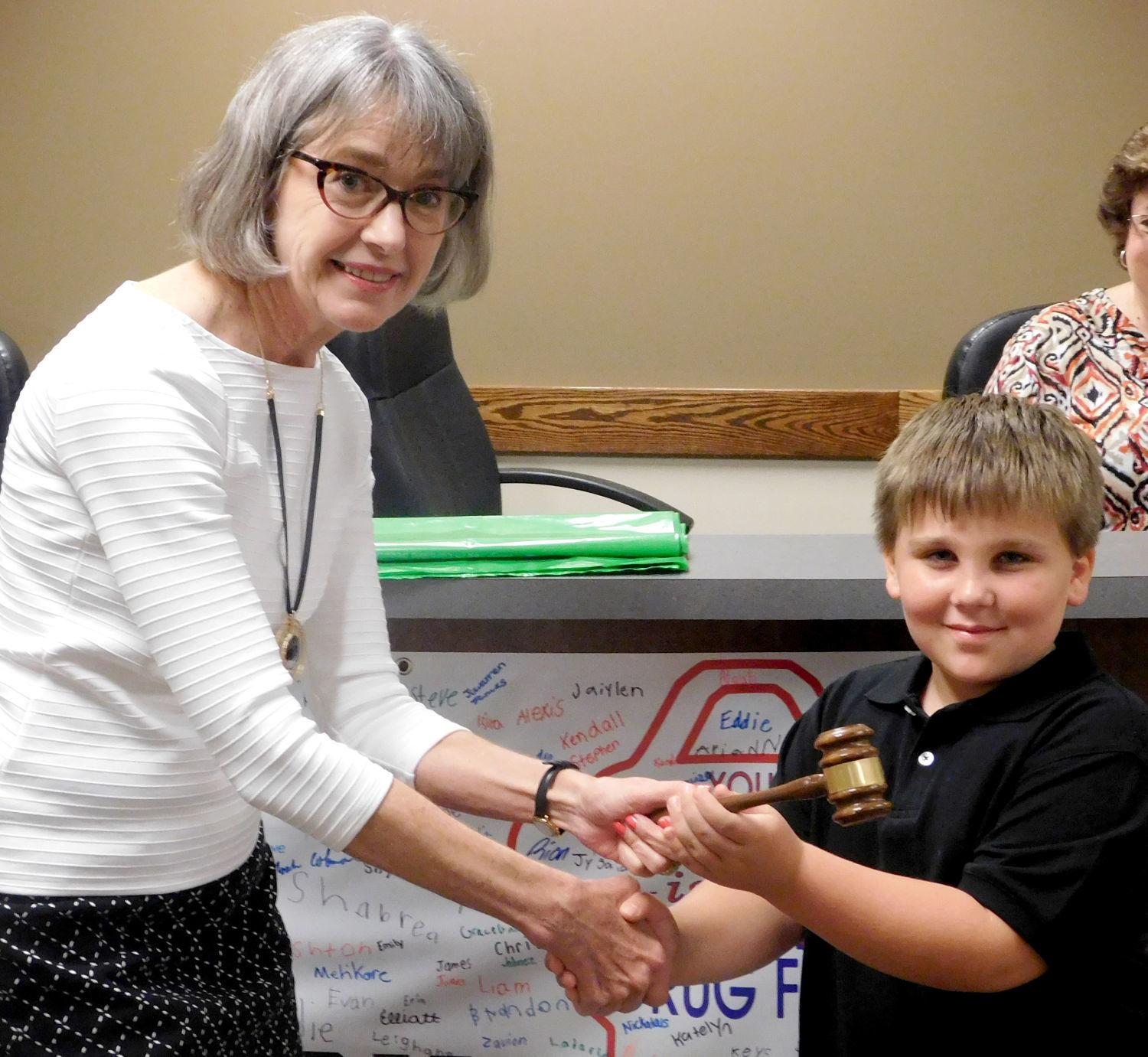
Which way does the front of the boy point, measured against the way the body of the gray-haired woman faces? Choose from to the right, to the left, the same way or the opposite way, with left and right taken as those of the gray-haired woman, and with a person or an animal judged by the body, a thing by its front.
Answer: to the right

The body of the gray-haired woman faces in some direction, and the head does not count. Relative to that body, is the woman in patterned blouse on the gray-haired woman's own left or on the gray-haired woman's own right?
on the gray-haired woman's own left

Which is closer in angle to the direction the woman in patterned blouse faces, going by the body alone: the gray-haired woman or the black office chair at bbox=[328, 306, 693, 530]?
the gray-haired woman

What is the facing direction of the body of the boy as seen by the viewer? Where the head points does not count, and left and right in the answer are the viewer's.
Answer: facing the viewer and to the left of the viewer

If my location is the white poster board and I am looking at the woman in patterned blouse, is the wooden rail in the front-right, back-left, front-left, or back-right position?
front-left

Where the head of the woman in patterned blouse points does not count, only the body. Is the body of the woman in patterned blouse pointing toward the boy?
yes

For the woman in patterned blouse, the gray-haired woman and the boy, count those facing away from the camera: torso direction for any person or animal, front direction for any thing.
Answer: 0

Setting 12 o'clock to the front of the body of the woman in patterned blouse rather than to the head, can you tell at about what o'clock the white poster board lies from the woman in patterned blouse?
The white poster board is roughly at 1 o'clock from the woman in patterned blouse.

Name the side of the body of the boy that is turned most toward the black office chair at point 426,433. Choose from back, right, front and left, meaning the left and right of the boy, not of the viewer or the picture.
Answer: right

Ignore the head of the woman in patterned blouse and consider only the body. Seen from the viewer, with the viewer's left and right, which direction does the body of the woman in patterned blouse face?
facing the viewer

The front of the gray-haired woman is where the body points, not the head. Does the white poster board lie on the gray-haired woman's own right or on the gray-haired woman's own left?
on the gray-haired woman's own left

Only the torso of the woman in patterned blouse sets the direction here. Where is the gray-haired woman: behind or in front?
in front
